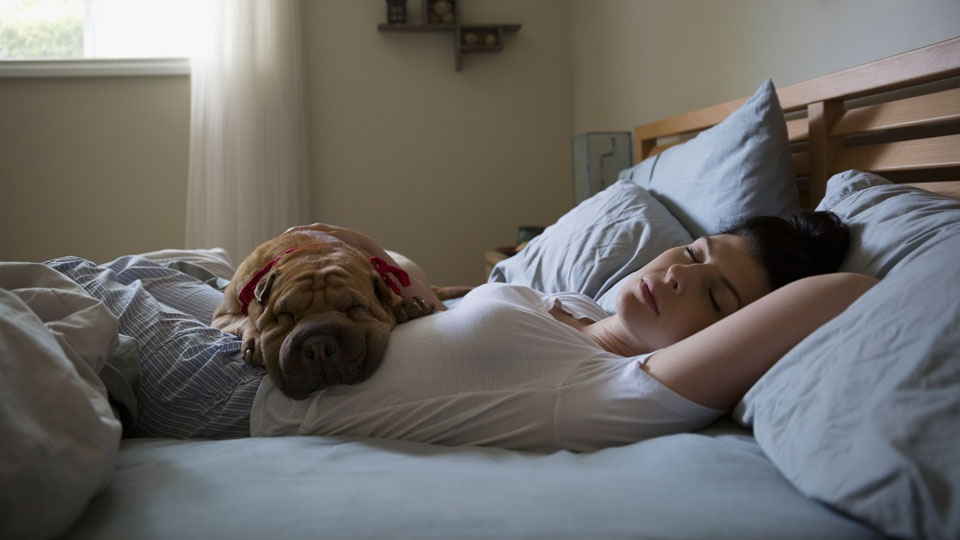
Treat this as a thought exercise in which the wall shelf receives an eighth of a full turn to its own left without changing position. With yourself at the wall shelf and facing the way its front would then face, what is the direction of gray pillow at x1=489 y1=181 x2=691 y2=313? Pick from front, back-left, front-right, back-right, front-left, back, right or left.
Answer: front-right

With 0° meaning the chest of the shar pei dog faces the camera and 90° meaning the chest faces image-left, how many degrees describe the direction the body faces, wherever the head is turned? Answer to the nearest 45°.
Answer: approximately 0°

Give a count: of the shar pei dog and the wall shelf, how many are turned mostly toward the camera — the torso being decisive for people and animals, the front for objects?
2

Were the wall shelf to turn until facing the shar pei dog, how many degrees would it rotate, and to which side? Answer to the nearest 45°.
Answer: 0° — it already faces it

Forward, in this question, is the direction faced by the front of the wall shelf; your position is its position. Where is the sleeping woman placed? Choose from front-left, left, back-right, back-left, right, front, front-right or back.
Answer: front

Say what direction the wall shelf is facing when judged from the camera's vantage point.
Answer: facing the viewer

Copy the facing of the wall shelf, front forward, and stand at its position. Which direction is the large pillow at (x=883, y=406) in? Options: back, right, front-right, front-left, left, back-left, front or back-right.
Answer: front

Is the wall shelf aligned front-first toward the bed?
yes
